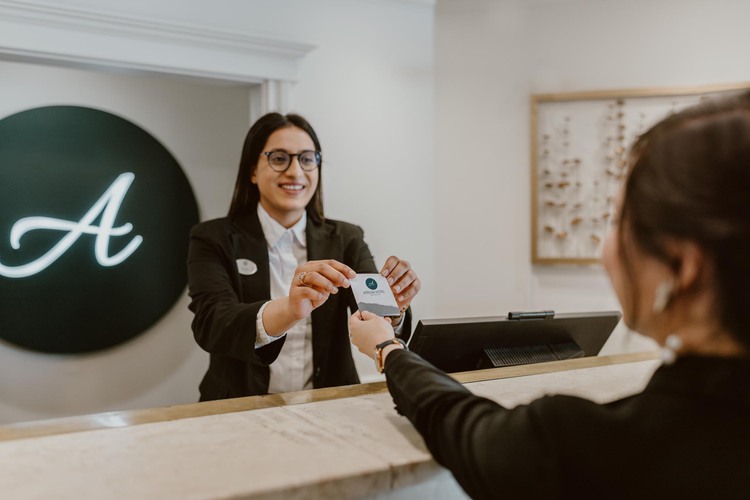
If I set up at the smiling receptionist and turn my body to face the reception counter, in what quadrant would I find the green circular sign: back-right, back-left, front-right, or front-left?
back-right

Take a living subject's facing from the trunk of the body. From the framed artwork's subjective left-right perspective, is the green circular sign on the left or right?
on its right

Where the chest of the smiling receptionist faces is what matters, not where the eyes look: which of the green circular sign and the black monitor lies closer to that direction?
the black monitor

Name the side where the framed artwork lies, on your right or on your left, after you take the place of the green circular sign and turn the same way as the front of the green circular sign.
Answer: on your left

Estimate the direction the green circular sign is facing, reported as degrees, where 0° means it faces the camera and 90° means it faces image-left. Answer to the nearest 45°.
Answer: approximately 0°

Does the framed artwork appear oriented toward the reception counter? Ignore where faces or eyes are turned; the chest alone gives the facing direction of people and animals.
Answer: yes

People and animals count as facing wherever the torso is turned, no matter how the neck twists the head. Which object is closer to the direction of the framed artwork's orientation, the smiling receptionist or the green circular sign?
the smiling receptionist

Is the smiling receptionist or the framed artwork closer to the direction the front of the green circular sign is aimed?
the smiling receptionist

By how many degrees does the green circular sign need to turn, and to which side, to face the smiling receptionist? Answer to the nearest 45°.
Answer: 0° — it already faces them

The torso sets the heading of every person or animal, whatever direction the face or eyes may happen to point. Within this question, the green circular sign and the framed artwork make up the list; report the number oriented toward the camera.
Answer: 2
